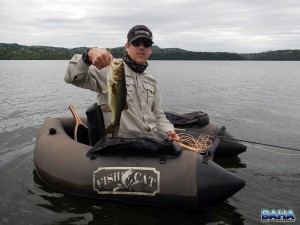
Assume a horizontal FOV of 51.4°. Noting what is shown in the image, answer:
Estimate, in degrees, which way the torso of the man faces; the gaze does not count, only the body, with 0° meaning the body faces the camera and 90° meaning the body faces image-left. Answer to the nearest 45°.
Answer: approximately 315°
